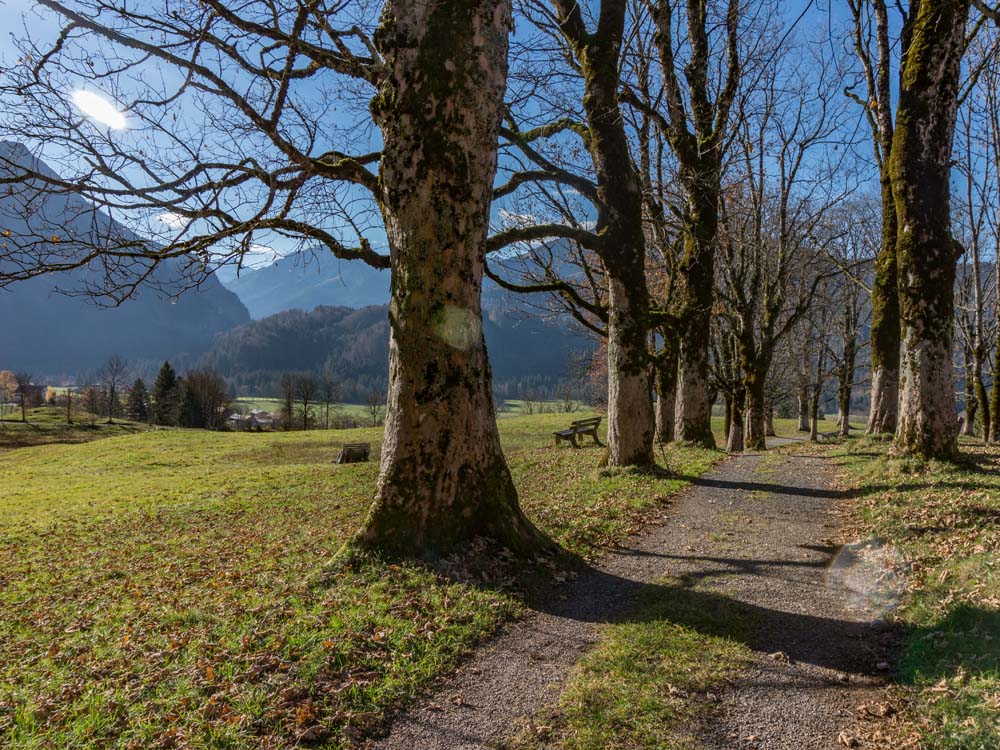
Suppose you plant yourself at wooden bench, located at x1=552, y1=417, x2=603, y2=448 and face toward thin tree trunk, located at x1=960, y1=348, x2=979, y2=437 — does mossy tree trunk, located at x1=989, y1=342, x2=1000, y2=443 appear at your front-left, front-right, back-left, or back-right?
front-right

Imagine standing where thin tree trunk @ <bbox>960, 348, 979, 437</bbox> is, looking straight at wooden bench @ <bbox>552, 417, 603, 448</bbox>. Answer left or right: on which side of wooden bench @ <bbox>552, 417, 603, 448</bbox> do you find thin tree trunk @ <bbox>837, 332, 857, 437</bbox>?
right

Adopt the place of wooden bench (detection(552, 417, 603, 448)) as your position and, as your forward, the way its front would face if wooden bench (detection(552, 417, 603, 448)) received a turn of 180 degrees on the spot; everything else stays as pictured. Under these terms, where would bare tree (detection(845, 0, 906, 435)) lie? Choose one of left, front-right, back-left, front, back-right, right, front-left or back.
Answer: front

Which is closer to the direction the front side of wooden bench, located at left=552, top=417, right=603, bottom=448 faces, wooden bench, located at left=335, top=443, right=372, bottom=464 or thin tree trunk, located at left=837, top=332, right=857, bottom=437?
the wooden bench

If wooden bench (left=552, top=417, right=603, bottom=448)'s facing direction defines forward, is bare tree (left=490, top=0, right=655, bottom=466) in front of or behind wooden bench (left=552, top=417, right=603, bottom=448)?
behind

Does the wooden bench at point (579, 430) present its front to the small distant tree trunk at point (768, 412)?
no

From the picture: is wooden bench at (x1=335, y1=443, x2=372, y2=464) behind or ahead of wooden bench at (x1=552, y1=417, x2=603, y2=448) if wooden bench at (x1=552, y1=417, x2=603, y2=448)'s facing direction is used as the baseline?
ahead

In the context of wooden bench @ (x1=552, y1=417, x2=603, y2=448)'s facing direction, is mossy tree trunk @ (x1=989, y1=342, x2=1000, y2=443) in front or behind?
behind

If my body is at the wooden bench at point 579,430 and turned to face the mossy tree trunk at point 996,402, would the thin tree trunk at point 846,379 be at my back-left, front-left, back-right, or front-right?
front-left

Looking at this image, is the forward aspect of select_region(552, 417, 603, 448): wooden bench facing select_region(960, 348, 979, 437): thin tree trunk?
no

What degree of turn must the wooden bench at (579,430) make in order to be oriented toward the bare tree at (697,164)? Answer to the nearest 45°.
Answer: approximately 135° to its left
